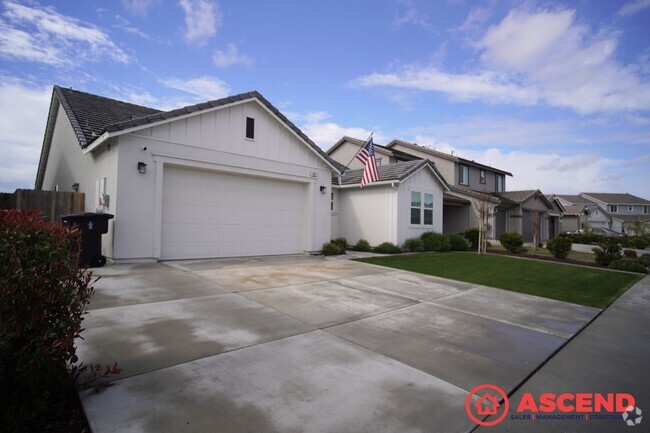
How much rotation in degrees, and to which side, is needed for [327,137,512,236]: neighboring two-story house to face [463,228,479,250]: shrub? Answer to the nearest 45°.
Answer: approximately 45° to its right

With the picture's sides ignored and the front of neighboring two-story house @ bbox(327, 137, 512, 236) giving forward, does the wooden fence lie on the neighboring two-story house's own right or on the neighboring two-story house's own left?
on the neighboring two-story house's own right

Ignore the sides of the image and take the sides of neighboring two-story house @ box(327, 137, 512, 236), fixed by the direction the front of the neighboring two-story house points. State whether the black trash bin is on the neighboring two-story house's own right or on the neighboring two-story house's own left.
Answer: on the neighboring two-story house's own right

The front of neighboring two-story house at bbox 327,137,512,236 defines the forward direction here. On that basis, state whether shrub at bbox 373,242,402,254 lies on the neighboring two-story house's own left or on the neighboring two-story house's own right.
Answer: on the neighboring two-story house's own right

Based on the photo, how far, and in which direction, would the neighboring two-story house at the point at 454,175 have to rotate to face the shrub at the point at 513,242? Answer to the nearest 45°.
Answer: approximately 45° to its right

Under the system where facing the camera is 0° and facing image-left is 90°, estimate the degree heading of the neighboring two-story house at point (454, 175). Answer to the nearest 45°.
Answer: approximately 315°

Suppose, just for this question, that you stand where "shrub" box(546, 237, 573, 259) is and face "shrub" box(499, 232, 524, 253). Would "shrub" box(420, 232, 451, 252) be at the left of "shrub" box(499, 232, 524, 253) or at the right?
left

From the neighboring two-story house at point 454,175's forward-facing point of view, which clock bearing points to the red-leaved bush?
The red-leaved bush is roughly at 2 o'clock from the neighboring two-story house.
